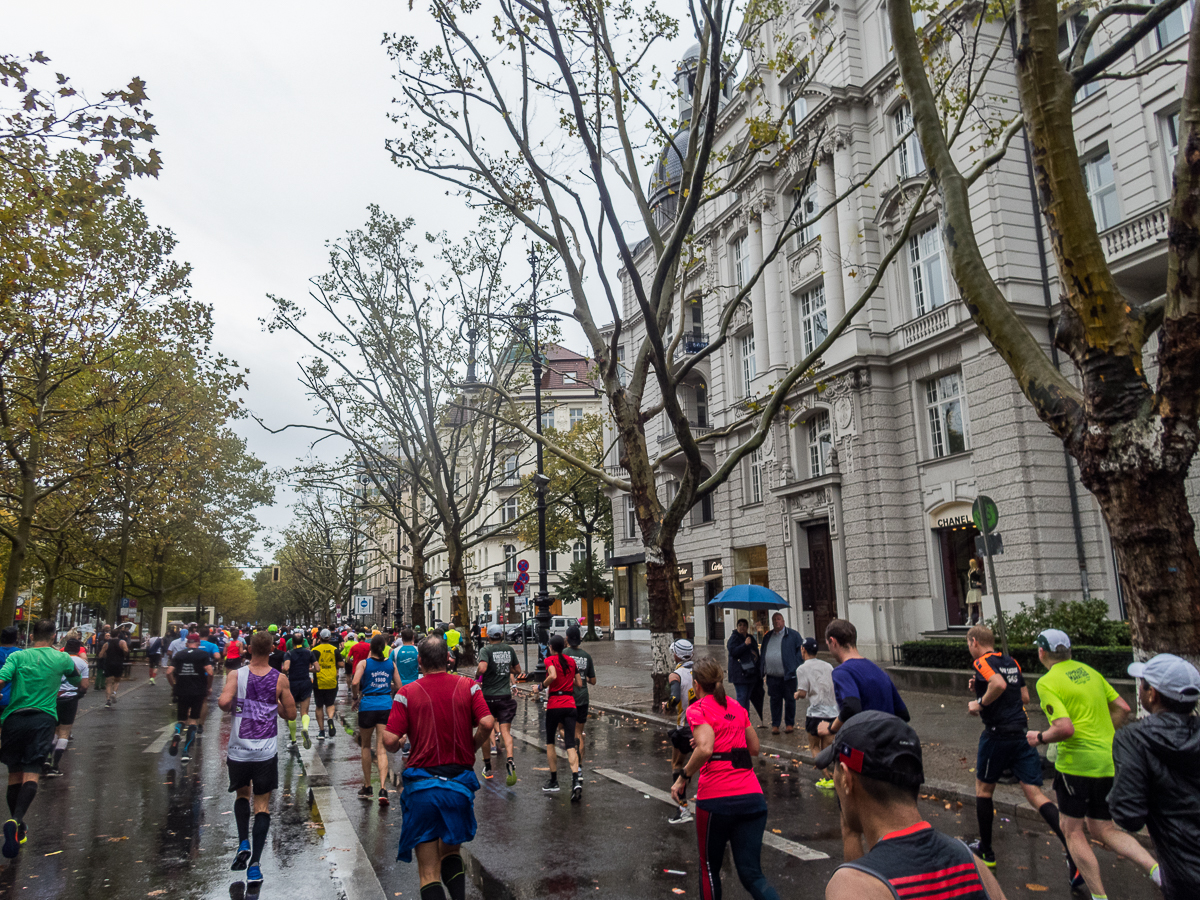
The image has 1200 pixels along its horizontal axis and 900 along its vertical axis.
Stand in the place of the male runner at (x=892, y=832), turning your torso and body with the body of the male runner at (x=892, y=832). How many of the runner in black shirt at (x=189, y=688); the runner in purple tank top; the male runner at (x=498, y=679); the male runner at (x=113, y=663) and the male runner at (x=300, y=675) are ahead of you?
5

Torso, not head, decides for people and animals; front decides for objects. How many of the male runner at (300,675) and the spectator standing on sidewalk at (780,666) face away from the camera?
1

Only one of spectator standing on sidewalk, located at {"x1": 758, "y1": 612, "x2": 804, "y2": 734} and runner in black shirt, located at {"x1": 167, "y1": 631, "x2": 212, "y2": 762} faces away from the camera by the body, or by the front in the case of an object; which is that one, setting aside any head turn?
the runner in black shirt

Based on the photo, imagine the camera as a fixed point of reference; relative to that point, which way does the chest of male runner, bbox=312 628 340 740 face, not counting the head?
away from the camera

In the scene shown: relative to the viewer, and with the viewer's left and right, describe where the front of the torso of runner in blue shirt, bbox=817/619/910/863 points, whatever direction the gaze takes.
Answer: facing away from the viewer and to the left of the viewer

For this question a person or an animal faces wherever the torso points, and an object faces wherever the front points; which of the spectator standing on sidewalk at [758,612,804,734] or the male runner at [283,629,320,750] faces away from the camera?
the male runner

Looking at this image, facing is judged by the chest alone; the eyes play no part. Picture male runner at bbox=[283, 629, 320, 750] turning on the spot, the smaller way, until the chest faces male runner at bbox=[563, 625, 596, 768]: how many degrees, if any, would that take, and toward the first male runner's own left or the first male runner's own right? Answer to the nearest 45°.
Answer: approximately 135° to the first male runner's own right

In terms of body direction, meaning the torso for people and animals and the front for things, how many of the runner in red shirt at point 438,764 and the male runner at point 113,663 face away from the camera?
2

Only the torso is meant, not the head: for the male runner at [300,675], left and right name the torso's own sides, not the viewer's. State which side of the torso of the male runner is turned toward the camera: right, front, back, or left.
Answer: back

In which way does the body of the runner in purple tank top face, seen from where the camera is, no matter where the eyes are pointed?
away from the camera

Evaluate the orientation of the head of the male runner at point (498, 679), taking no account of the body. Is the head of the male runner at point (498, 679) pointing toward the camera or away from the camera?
away from the camera

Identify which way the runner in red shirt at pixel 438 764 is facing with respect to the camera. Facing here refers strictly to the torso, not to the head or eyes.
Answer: away from the camera

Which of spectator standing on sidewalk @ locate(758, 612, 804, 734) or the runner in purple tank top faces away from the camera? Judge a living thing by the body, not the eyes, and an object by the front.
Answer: the runner in purple tank top

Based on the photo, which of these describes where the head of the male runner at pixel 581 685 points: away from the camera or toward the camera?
away from the camera
